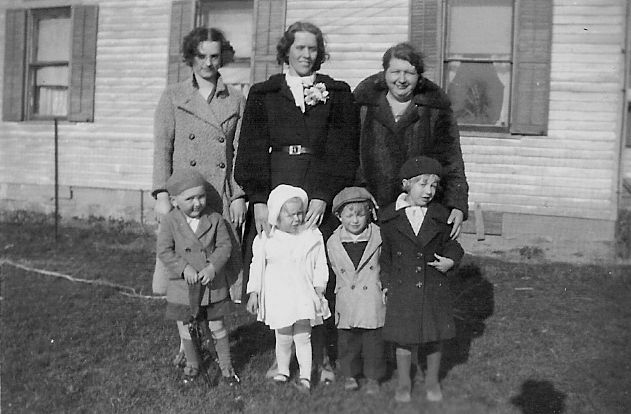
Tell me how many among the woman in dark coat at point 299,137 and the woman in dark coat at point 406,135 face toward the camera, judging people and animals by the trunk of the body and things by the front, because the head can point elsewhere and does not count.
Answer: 2

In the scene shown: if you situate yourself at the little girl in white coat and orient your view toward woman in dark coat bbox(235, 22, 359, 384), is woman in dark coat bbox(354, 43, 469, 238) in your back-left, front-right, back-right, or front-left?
front-right

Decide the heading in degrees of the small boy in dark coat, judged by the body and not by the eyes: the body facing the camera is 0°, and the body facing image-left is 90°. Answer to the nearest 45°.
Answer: approximately 0°

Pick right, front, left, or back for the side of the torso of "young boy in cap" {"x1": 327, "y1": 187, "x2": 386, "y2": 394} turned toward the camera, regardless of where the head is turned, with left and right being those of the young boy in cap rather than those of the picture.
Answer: front

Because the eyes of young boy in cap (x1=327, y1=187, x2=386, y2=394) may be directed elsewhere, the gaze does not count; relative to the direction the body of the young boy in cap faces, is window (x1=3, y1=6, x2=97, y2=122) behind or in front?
behind

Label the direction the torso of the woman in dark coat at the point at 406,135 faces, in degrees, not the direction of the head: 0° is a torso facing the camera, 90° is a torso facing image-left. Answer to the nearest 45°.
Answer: approximately 0°

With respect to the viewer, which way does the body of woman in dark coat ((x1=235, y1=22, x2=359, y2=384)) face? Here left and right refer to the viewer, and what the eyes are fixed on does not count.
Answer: facing the viewer

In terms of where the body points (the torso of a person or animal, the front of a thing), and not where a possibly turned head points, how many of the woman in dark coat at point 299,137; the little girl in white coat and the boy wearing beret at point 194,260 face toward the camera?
3
